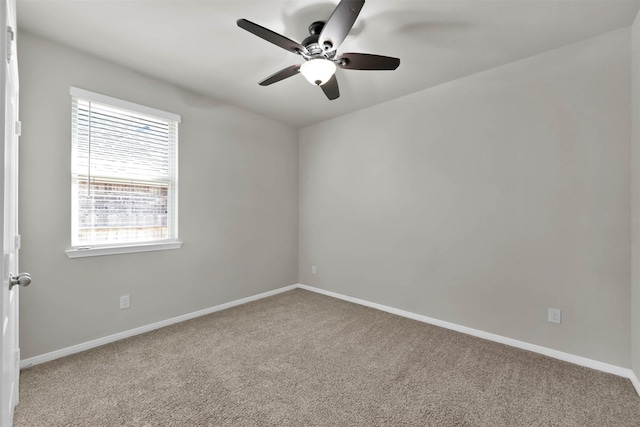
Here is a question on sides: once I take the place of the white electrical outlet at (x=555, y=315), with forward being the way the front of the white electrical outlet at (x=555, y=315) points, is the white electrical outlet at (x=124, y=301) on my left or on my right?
on my right

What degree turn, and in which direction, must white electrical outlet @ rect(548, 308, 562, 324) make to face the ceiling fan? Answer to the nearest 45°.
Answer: approximately 45° to its right

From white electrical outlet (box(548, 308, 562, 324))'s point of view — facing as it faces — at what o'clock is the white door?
The white door is roughly at 1 o'clock from the white electrical outlet.

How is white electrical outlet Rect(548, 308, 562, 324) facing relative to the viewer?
toward the camera

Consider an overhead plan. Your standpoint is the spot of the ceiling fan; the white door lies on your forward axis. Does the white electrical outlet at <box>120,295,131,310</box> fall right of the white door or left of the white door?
right

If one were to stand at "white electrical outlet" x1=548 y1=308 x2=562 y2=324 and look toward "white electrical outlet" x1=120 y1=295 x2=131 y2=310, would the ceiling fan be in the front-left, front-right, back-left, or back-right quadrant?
front-left

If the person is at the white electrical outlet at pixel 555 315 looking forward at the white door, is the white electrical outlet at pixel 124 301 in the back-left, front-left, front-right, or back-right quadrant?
front-right
